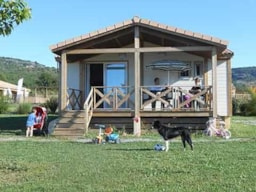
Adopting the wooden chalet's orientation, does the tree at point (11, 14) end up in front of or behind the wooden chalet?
in front

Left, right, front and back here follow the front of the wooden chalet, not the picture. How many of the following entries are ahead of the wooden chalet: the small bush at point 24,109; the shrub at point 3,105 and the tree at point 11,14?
1

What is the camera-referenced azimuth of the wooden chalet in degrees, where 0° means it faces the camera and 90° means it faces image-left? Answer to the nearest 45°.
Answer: approximately 0°

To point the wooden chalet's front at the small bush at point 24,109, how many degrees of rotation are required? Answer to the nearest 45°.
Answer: approximately 135° to its right

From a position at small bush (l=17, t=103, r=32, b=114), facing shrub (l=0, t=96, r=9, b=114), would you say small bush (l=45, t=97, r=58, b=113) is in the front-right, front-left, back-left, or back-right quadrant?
back-right

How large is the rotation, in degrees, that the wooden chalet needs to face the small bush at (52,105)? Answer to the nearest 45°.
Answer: approximately 135° to its right

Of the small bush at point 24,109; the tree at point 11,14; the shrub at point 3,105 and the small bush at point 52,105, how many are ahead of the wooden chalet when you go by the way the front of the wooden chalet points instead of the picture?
1

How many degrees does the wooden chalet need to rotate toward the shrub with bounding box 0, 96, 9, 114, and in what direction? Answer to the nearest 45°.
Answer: approximately 135° to its right

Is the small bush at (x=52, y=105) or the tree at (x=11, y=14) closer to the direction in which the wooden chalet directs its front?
the tree
